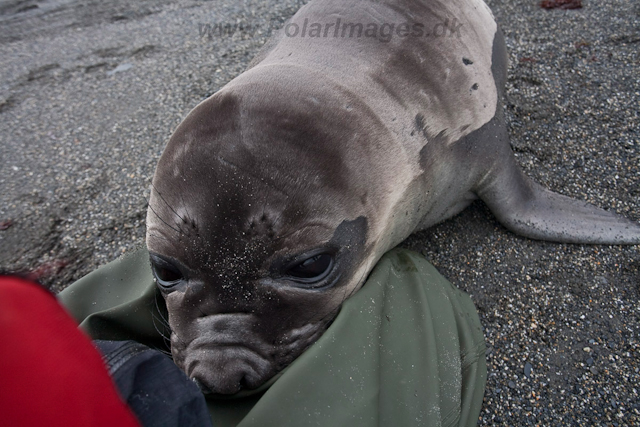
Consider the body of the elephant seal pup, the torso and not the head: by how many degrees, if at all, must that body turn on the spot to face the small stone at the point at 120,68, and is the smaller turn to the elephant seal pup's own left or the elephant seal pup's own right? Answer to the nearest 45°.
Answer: approximately 90° to the elephant seal pup's own right

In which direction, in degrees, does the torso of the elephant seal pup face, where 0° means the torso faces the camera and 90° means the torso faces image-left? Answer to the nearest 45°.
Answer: approximately 45°
